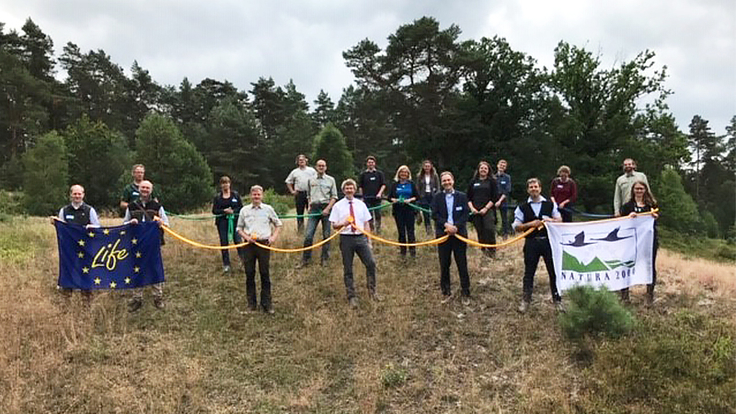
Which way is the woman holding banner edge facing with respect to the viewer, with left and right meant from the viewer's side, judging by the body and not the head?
facing the viewer

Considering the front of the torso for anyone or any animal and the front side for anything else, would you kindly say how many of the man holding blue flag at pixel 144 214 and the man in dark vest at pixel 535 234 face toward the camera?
2

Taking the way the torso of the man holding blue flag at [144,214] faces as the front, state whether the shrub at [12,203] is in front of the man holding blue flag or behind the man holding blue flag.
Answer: behind

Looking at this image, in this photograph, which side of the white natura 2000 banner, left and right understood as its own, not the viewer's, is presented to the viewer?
front

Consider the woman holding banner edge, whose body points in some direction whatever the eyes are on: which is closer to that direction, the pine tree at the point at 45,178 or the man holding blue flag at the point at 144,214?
the man holding blue flag

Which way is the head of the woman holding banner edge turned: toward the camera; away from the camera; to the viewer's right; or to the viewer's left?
toward the camera

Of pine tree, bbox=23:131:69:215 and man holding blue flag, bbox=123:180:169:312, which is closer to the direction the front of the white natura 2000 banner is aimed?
the man holding blue flag

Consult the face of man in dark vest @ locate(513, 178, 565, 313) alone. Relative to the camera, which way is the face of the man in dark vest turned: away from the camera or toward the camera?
toward the camera

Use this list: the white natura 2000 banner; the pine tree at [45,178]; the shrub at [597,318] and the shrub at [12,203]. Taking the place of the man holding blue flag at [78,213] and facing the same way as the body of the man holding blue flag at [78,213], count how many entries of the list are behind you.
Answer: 2

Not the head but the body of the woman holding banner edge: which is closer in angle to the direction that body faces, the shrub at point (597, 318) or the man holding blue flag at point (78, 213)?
the shrub

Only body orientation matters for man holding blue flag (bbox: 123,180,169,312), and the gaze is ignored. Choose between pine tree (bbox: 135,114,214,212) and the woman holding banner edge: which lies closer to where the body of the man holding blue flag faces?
the woman holding banner edge

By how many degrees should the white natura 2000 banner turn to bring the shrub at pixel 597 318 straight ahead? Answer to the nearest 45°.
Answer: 0° — it already faces it

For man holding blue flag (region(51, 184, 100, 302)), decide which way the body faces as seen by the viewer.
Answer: toward the camera

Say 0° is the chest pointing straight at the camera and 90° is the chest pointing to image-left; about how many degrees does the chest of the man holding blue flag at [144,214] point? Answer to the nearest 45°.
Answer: approximately 0°

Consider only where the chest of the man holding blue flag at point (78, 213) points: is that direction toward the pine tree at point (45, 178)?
no

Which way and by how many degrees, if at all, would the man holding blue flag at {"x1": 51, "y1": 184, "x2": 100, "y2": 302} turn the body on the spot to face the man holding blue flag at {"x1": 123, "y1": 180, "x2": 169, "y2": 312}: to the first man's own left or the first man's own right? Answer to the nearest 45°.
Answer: approximately 90° to the first man's own left

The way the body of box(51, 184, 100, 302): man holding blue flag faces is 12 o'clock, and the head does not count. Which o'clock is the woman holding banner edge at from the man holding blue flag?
The woman holding banner edge is roughly at 10 o'clock from the man holding blue flag.

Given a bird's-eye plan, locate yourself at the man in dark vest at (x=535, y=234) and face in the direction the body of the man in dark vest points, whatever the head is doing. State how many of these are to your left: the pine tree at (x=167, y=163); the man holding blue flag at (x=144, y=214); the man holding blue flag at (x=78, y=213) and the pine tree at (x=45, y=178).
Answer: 0
